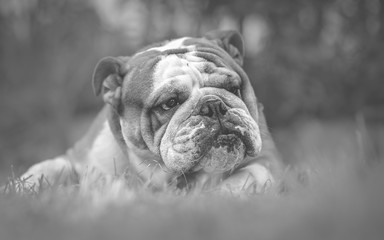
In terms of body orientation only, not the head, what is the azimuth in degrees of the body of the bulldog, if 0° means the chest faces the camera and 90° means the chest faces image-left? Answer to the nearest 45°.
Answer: approximately 0°
